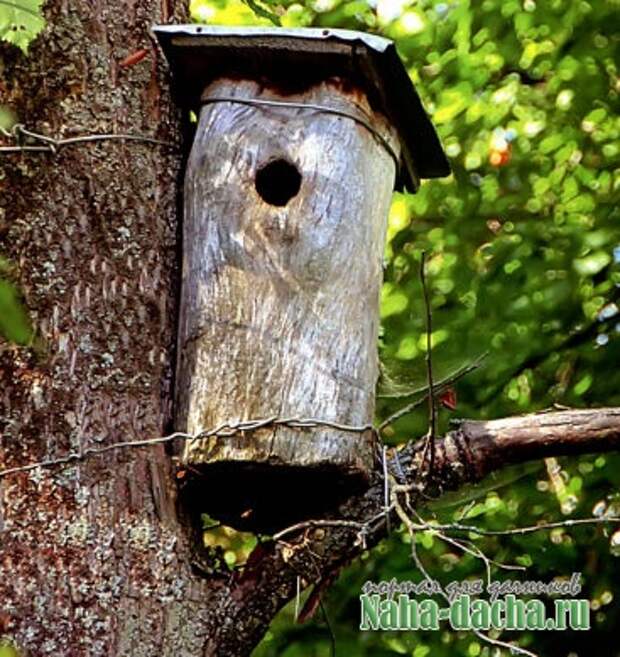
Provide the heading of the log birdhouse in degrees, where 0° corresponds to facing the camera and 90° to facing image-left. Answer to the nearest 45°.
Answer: approximately 0°

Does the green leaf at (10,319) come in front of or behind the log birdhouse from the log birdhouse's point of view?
in front

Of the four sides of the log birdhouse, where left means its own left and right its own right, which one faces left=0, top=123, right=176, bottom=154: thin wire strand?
right
